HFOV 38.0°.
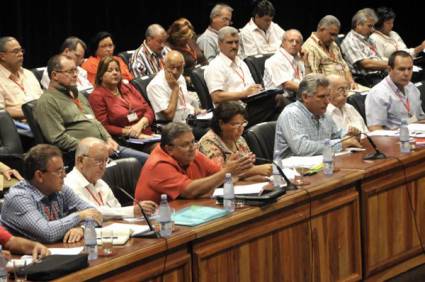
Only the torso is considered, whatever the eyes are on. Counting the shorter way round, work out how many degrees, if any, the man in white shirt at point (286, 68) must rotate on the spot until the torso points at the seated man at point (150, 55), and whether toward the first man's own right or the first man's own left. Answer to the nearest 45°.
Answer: approximately 135° to the first man's own right

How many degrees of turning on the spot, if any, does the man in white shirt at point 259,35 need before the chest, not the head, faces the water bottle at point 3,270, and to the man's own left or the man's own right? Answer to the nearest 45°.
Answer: approximately 45° to the man's own right

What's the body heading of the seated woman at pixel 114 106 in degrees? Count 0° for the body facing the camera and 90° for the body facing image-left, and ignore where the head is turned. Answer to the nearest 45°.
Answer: approximately 315°

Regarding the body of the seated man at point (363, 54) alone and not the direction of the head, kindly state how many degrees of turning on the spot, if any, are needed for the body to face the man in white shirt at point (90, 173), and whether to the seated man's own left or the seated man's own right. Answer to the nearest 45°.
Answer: approximately 45° to the seated man's own right

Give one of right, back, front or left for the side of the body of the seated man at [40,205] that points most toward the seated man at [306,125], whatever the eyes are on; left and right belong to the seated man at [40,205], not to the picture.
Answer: left

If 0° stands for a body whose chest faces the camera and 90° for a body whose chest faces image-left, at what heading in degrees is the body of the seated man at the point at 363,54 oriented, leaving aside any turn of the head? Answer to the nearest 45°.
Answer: approximately 315°
